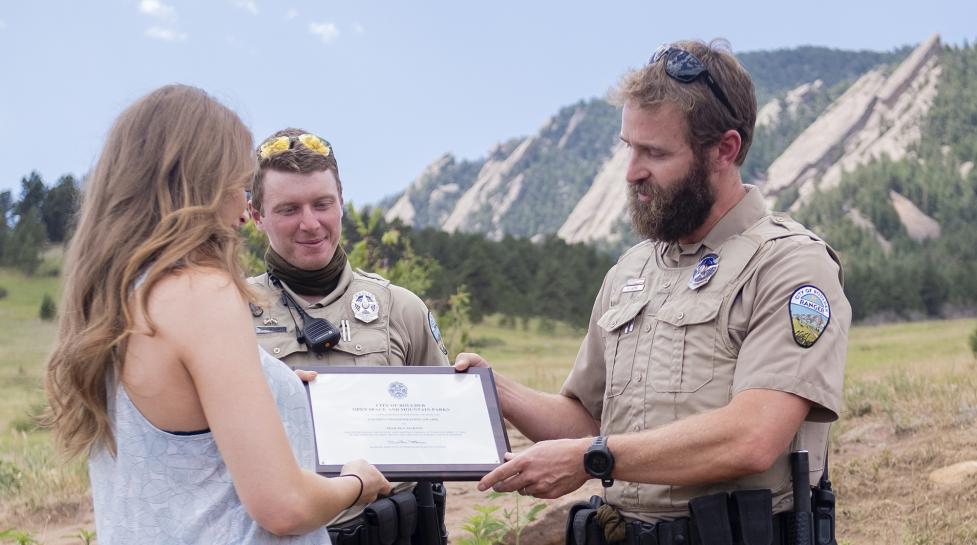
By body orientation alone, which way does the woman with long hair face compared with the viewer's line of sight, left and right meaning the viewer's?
facing away from the viewer and to the right of the viewer

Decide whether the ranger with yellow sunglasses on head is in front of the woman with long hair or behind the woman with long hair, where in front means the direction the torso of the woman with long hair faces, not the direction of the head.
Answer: in front

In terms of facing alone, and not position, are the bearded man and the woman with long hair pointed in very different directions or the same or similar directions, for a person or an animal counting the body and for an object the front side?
very different directions

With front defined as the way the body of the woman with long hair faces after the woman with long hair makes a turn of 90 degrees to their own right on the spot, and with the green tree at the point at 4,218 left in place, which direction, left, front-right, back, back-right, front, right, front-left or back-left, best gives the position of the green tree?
back-left

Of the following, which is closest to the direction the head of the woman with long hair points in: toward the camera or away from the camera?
away from the camera

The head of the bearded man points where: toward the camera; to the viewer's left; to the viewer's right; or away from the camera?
to the viewer's left

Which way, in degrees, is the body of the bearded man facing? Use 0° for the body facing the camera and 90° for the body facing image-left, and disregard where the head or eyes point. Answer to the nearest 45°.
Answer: approximately 45°

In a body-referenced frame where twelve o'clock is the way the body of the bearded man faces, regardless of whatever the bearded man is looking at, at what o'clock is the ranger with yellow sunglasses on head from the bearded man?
The ranger with yellow sunglasses on head is roughly at 2 o'clock from the bearded man.

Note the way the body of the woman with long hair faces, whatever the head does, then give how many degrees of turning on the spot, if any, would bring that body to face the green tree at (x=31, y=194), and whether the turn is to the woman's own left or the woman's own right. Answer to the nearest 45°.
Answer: approximately 45° to the woman's own left

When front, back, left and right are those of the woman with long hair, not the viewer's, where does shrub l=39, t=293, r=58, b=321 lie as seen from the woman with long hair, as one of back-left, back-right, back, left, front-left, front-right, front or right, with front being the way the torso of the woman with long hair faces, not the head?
front-left

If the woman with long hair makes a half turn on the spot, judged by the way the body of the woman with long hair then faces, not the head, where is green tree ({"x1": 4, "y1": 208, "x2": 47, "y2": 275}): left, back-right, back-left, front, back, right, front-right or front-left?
back-right

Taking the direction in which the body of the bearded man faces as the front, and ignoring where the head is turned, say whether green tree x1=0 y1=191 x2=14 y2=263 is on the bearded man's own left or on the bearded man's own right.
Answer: on the bearded man's own right

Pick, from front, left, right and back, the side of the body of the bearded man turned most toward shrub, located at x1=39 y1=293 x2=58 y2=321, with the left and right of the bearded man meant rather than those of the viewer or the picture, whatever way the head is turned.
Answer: right
